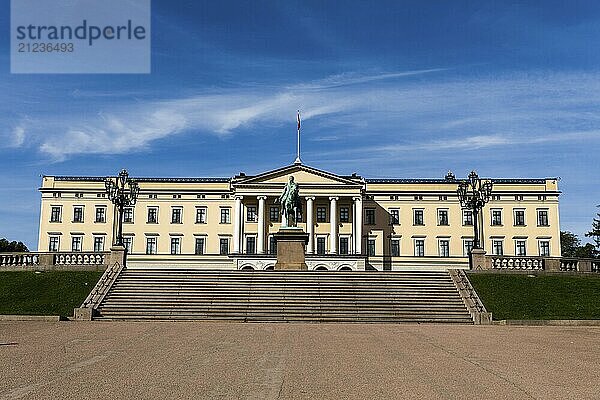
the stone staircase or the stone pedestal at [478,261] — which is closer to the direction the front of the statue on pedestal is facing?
the stone staircase

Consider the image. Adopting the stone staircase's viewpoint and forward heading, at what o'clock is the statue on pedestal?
The statue on pedestal is roughly at 6 o'clock from the stone staircase.

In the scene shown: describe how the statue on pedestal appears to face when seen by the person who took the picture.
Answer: facing the viewer

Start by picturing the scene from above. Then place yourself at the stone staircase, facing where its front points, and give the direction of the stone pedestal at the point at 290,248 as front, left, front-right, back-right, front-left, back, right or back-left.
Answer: back

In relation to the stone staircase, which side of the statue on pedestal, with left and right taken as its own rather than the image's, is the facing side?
front

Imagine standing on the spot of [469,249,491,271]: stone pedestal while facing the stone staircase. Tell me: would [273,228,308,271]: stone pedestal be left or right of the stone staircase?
right

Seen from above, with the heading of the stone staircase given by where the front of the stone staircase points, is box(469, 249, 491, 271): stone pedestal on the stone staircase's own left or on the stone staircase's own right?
on the stone staircase's own left

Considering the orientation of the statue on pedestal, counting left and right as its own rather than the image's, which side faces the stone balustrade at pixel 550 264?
left

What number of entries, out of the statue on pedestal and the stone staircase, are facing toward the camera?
2

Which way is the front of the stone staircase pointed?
toward the camera

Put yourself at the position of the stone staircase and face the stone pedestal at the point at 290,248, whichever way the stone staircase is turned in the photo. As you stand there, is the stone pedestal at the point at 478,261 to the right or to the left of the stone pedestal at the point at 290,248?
right
